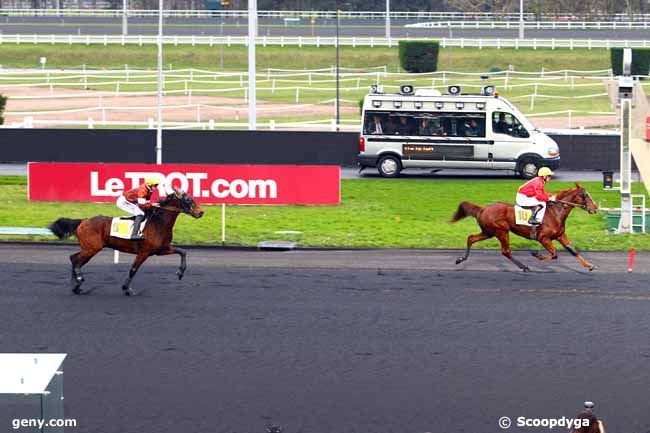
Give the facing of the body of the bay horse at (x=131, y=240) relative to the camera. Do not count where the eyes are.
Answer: to the viewer's right

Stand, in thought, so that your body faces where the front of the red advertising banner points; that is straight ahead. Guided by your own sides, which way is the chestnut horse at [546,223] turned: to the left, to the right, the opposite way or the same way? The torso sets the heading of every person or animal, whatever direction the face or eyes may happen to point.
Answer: to the left

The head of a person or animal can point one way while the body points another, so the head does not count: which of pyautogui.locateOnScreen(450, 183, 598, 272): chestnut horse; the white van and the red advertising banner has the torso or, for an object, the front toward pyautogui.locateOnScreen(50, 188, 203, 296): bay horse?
the red advertising banner

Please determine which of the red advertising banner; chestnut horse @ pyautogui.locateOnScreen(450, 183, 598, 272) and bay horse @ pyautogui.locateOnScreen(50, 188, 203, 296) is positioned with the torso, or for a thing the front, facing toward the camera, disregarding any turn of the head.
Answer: the red advertising banner

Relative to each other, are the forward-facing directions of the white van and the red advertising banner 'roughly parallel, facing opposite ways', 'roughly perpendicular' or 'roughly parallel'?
roughly perpendicular

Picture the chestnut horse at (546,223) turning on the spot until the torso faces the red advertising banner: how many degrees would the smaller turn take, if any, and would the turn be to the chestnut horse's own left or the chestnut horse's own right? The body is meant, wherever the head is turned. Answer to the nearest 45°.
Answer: approximately 135° to the chestnut horse's own left

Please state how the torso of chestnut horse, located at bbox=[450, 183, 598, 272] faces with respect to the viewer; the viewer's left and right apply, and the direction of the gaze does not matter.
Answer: facing to the right of the viewer

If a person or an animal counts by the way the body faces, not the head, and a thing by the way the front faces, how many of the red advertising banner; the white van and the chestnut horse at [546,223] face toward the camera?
1

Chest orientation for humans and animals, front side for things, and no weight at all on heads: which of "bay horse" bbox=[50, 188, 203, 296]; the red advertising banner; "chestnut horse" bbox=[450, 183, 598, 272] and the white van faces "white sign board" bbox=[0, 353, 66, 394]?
the red advertising banner

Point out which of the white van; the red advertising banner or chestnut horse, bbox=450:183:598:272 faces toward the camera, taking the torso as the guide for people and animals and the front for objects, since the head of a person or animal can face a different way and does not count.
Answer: the red advertising banner

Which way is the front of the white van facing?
to the viewer's right

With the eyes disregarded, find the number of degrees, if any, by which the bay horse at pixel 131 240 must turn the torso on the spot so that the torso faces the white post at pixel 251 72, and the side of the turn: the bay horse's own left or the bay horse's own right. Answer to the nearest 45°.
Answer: approximately 90° to the bay horse's own left

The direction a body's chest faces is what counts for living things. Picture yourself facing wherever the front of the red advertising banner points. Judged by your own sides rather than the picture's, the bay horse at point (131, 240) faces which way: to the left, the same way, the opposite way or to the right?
to the left

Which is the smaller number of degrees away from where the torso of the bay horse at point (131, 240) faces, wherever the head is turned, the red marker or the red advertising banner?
the red marker

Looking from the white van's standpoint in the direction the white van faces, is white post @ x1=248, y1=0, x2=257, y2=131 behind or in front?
behind
